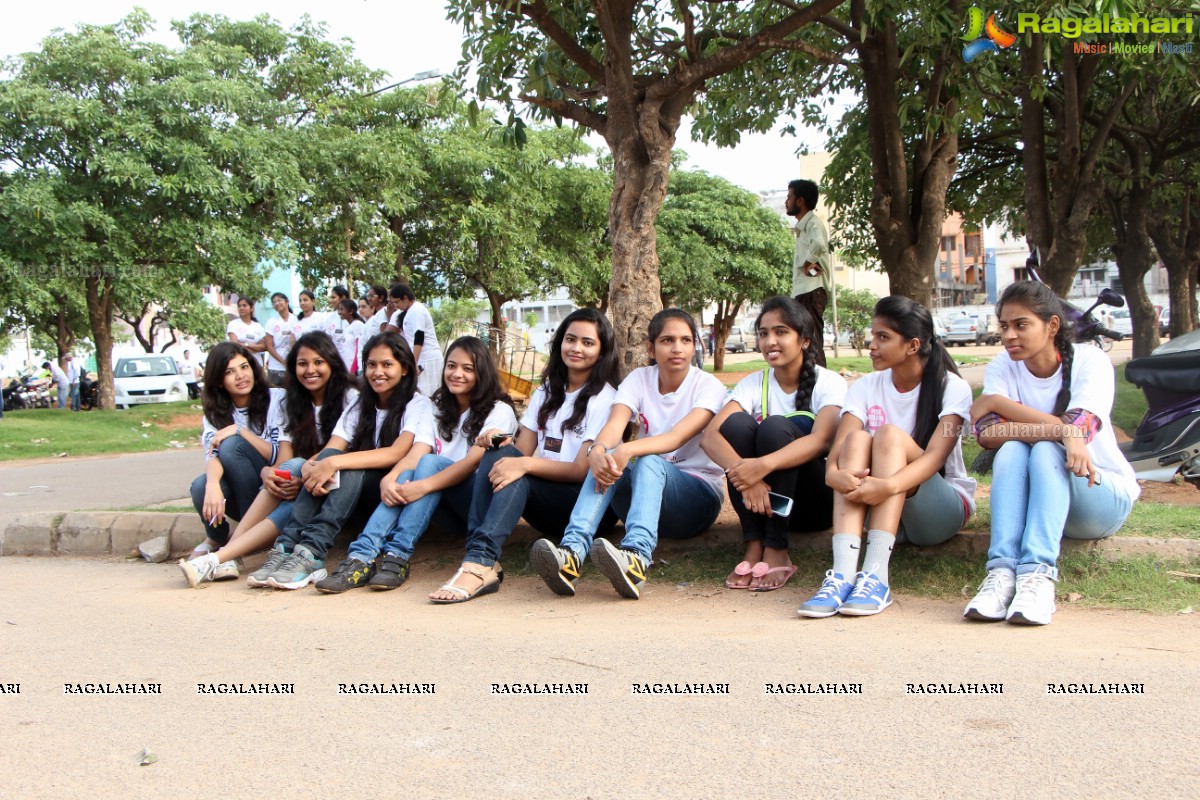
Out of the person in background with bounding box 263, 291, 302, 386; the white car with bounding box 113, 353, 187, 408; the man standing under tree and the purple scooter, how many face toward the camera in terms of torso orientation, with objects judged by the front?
2

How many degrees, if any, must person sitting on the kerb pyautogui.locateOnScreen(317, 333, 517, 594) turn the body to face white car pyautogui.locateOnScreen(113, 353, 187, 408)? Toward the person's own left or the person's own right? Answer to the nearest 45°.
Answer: approximately 135° to the person's own right

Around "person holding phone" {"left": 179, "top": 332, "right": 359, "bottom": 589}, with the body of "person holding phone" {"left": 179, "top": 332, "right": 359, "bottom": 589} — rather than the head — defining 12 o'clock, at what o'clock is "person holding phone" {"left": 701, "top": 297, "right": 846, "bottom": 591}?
"person holding phone" {"left": 701, "top": 297, "right": 846, "bottom": 591} is roughly at 9 o'clock from "person holding phone" {"left": 179, "top": 332, "right": 359, "bottom": 589}.

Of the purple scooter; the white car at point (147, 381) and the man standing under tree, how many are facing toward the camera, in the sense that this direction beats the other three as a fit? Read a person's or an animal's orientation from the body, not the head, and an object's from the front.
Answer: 1

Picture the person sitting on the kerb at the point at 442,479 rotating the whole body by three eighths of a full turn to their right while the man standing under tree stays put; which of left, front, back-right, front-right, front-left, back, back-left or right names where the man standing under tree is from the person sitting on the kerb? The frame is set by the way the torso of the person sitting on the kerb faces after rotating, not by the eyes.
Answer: front-right

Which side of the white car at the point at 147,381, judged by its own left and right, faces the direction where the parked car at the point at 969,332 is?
left

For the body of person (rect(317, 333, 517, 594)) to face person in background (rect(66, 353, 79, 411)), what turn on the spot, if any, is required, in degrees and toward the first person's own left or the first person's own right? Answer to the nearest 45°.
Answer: approximately 135° to the first person's own right

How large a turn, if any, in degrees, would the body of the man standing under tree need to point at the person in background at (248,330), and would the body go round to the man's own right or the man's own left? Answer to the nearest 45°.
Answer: approximately 45° to the man's own right

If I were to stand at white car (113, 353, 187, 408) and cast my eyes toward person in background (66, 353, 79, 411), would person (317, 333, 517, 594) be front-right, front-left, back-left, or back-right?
back-left
